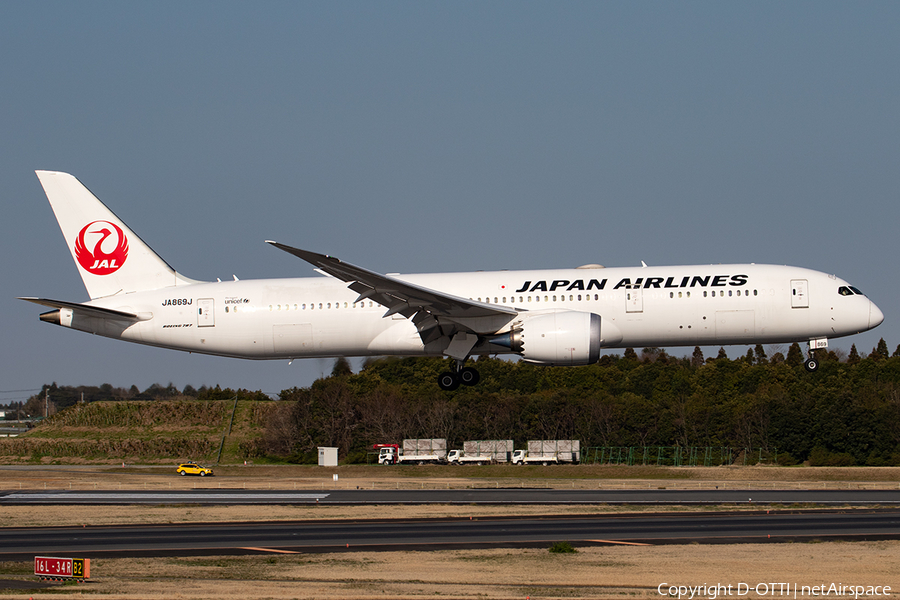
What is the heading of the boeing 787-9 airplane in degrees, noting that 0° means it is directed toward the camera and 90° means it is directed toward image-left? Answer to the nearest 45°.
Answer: approximately 270°

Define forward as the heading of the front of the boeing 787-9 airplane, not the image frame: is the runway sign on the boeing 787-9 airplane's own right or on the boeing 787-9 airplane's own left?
on the boeing 787-9 airplane's own right
